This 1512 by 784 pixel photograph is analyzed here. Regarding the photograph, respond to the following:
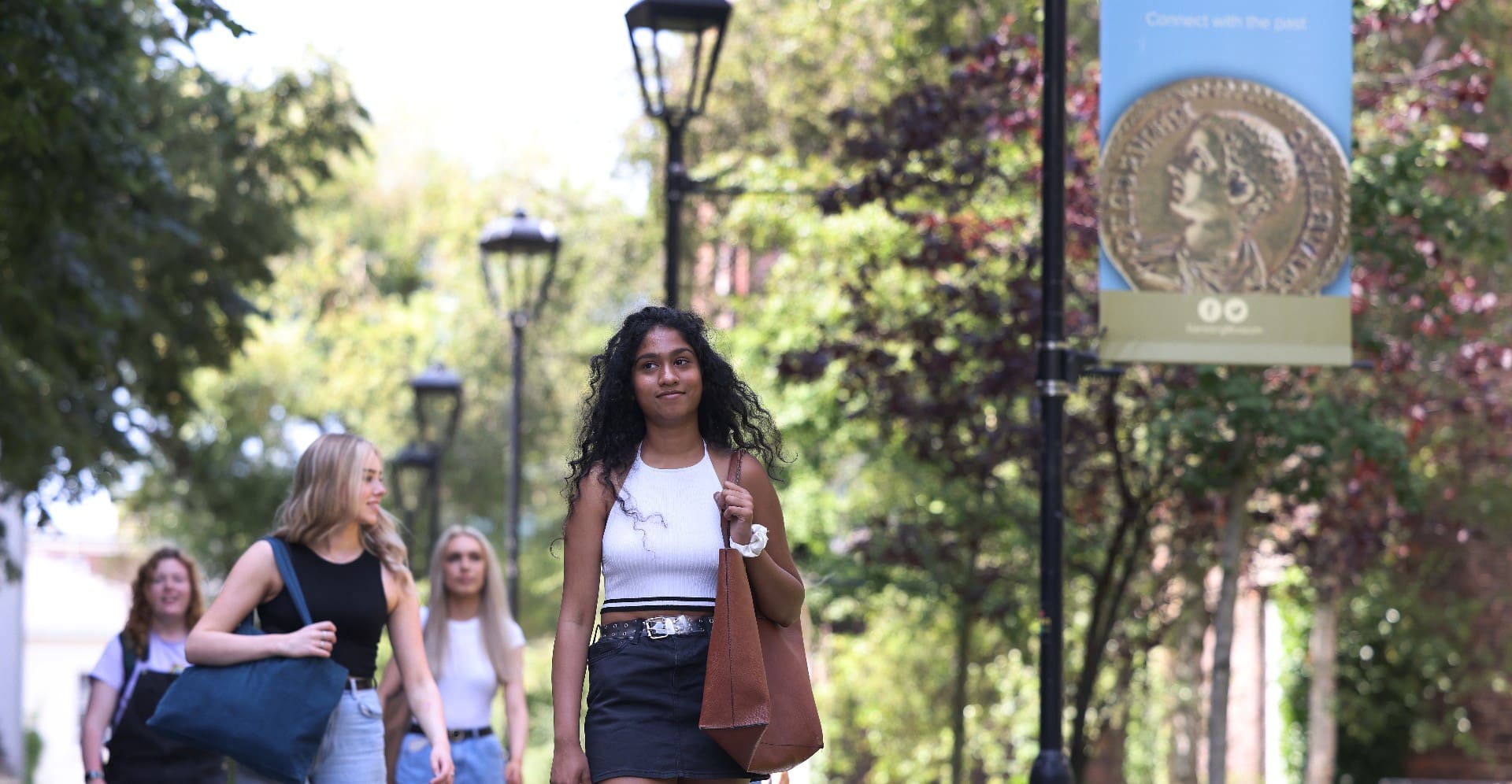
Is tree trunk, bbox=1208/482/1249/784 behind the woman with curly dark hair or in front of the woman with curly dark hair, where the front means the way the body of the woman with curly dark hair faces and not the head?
behind

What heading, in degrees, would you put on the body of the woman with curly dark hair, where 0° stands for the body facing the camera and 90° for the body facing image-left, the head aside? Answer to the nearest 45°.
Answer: approximately 0°

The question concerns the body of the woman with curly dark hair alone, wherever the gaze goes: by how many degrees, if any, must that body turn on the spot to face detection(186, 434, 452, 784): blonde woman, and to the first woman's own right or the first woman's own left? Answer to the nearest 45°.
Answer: approximately 135° to the first woman's own right

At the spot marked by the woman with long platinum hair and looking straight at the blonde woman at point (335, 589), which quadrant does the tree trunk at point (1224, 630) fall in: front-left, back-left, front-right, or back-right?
back-left

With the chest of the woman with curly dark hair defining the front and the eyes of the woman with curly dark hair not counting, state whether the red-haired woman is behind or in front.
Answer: behind

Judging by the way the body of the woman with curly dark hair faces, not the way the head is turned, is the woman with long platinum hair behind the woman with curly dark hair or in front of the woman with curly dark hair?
behind

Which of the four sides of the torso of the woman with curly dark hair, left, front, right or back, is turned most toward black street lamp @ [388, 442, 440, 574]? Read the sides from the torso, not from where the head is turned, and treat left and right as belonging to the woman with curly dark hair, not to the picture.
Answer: back
